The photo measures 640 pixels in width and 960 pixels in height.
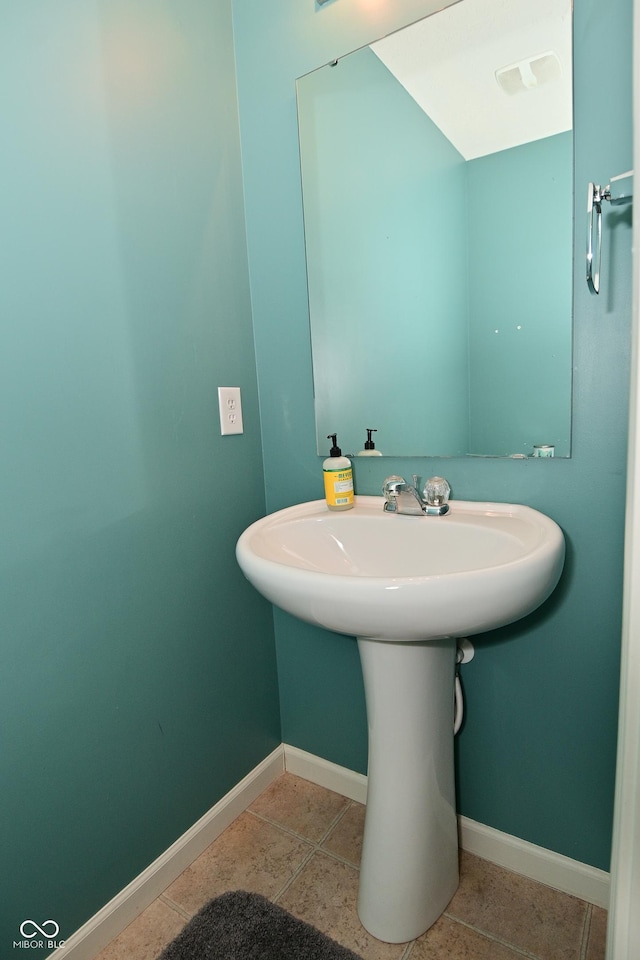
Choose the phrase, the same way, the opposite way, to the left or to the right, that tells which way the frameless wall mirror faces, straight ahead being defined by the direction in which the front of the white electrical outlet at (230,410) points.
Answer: to the right

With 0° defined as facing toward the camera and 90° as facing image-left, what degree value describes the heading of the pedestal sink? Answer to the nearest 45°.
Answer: approximately 45°

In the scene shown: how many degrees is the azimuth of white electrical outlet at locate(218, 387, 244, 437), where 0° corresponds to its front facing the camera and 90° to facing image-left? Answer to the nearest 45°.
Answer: approximately 315°

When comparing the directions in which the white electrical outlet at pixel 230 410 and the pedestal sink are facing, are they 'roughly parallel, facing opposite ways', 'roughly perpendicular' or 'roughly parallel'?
roughly perpendicular
